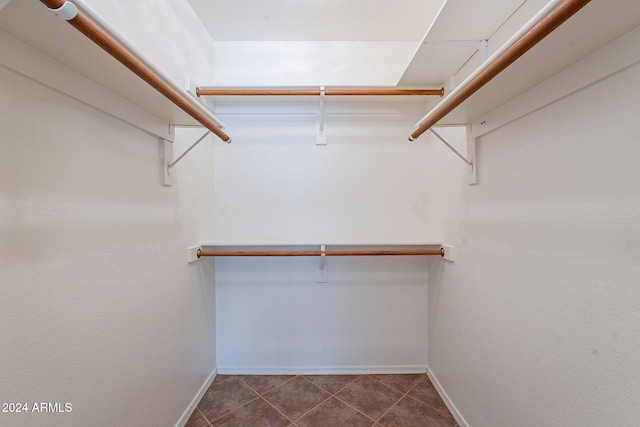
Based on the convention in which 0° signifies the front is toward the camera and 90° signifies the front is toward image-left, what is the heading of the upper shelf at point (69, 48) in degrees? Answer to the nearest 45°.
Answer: approximately 270°

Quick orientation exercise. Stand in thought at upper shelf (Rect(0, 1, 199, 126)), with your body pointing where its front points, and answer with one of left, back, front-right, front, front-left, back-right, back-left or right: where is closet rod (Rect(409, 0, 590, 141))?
front-right
